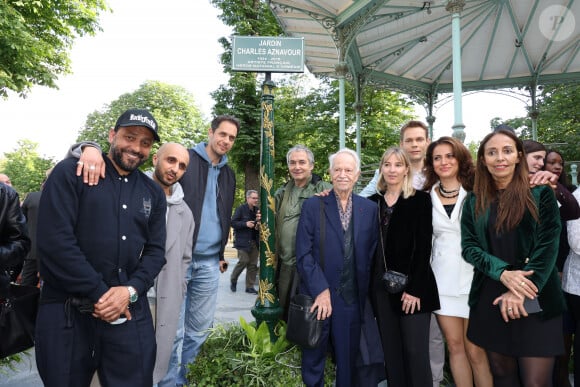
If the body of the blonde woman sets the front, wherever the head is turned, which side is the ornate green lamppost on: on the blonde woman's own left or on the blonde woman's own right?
on the blonde woman's own right

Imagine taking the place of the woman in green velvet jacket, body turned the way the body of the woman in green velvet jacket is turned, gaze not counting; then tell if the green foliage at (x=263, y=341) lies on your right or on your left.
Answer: on your right

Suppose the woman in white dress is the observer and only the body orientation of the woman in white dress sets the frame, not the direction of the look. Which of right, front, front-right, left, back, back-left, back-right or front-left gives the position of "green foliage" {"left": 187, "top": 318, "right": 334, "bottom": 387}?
right

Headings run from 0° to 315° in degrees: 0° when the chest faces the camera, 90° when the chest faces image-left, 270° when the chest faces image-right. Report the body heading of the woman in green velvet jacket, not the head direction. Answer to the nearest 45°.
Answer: approximately 0°
